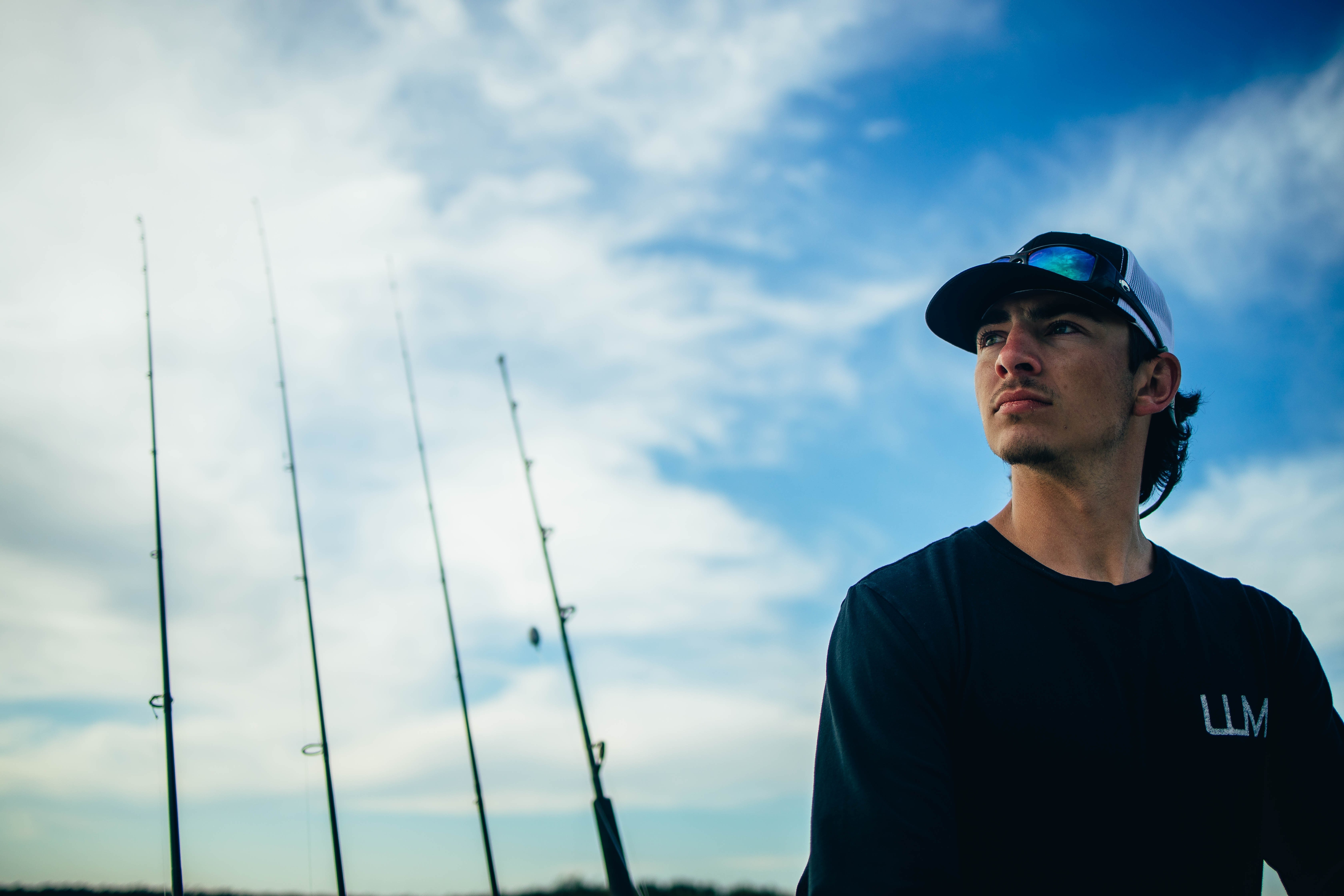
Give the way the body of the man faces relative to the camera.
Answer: toward the camera

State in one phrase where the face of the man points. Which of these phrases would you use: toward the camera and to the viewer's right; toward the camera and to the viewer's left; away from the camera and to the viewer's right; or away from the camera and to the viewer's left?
toward the camera and to the viewer's left
